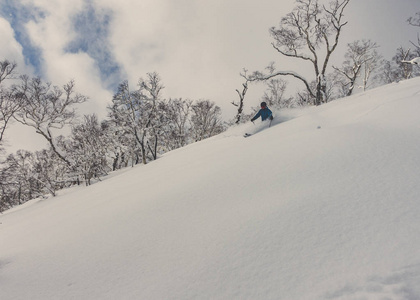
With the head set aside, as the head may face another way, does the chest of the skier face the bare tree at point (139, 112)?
no

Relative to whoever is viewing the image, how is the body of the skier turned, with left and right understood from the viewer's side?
facing the viewer and to the left of the viewer
